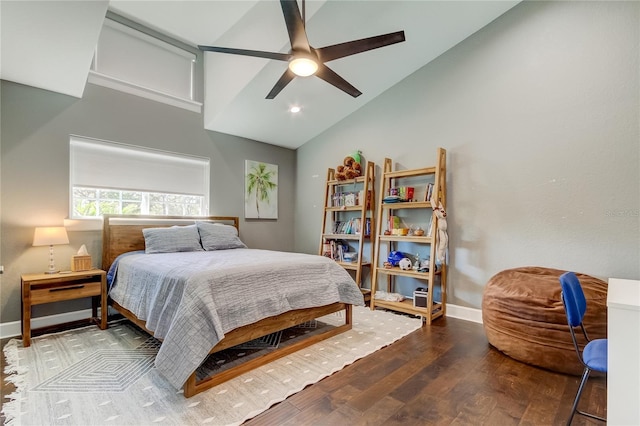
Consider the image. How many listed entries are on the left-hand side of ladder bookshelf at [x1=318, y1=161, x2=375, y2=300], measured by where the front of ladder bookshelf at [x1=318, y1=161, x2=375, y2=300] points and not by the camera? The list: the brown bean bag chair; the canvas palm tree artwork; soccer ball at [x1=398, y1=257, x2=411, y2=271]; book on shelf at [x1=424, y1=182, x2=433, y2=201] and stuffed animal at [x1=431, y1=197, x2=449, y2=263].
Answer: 4

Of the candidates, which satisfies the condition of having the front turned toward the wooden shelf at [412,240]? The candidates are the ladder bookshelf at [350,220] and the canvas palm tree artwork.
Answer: the canvas palm tree artwork

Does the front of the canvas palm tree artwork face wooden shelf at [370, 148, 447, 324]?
yes

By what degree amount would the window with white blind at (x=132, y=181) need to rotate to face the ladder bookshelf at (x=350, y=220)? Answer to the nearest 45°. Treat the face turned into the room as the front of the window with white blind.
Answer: approximately 45° to its left

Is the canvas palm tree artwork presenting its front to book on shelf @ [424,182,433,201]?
yes

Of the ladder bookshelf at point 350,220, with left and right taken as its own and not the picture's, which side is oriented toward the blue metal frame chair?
left

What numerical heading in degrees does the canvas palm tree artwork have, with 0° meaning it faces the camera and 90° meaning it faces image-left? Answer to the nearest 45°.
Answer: approximately 315°

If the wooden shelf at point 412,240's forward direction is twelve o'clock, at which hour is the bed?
The bed is roughly at 12 o'clock from the wooden shelf.

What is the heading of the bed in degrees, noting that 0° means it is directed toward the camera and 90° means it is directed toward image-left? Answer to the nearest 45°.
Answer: approximately 315°

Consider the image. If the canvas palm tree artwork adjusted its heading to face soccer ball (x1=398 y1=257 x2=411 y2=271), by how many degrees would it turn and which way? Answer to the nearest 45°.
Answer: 0° — it already faces it

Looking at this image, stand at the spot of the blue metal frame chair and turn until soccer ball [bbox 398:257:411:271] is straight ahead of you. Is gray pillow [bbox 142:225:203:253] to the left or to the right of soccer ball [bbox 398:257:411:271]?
left
